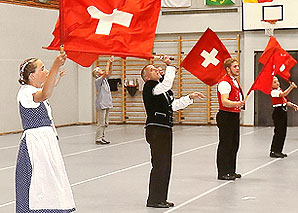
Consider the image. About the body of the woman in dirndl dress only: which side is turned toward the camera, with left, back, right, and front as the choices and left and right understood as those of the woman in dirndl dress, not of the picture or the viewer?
right

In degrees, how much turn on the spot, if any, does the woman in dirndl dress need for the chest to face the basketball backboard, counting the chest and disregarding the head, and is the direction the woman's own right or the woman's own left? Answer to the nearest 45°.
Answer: approximately 45° to the woman's own left

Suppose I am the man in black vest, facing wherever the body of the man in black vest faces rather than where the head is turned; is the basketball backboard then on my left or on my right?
on my left

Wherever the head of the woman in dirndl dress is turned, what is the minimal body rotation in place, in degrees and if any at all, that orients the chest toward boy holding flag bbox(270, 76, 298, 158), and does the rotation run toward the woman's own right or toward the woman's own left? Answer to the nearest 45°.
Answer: approximately 45° to the woman's own left

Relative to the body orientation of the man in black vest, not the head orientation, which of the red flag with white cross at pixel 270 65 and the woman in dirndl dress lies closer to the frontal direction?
the red flag with white cross

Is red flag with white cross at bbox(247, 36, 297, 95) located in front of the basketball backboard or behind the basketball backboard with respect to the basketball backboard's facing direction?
in front

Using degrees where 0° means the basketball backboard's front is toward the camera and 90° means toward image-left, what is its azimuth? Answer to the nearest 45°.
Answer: approximately 0°

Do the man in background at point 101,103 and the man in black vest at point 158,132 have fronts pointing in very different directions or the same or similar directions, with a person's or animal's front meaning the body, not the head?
same or similar directions

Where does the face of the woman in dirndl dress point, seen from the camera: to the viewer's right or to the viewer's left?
to the viewer's right
